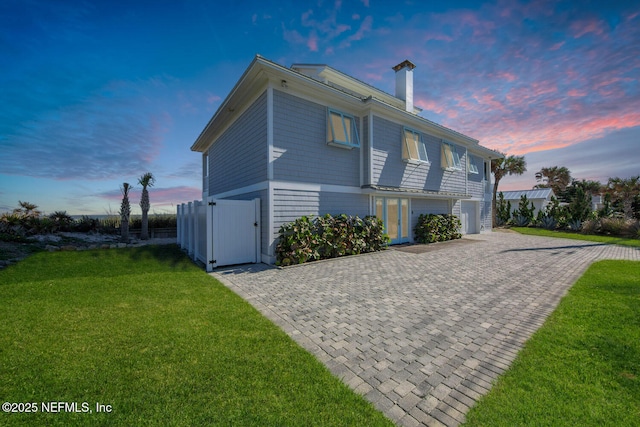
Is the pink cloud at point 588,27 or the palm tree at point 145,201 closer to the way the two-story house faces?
the pink cloud

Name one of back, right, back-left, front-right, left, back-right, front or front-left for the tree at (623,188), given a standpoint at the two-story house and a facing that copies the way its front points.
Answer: left

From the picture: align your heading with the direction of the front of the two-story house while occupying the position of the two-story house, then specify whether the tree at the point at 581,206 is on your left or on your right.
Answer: on your left

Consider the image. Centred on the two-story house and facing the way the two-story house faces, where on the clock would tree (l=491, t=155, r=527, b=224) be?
The tree is roughly at 9 o'clock from the two-story house.

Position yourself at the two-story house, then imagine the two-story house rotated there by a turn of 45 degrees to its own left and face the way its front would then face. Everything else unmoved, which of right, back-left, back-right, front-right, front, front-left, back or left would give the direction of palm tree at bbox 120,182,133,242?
back

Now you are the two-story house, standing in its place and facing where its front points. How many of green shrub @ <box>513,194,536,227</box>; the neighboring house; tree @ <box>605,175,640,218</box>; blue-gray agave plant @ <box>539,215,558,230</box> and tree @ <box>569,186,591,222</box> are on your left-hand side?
5

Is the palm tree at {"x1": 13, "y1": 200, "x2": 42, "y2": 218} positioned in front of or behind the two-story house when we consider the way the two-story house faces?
behind

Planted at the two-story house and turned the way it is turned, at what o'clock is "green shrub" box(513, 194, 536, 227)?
The green shrub is roughly at 9 o'clock from the two-story house.

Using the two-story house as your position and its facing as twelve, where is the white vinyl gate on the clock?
The white vinyl gate is roughly at 3 o'clock from the two-story house.

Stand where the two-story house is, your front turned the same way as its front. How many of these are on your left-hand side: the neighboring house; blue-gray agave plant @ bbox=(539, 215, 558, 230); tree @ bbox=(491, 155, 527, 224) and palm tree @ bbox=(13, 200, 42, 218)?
3

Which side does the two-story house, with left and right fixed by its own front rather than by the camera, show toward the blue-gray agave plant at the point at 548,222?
left

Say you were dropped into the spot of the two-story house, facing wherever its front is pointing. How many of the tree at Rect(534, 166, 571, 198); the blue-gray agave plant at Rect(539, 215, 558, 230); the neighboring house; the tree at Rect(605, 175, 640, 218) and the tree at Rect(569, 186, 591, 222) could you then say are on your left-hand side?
5

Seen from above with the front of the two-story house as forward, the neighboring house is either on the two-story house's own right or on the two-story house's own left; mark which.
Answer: on the two-story house's own left

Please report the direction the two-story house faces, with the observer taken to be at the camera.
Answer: facing the viewer and to the right of the viewer

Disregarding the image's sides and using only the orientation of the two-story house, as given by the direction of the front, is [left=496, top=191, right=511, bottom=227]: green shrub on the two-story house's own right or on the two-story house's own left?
on the two-story house's own left
